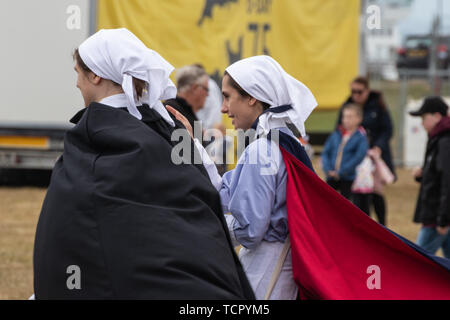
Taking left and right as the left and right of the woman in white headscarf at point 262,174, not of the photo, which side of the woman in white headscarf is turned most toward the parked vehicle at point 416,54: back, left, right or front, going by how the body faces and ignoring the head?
right

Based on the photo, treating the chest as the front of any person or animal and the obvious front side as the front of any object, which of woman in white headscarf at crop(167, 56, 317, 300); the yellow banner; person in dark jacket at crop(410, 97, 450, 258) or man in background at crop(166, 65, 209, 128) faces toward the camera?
the yellow banner

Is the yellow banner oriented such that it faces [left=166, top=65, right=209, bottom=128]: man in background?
yes

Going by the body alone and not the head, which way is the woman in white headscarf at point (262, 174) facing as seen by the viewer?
to the viewer's left

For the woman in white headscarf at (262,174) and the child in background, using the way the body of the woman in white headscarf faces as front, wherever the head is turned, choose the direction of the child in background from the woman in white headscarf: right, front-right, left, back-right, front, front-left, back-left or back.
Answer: right

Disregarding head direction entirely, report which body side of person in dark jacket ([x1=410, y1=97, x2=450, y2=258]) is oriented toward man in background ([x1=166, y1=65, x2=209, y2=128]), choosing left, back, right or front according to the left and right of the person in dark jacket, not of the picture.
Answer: front

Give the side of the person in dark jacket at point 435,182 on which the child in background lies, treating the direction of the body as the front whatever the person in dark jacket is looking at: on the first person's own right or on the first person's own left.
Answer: on the first person's own right

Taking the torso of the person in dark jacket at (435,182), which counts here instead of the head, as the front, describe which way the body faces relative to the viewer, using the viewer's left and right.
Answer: facing to the left of the viewer

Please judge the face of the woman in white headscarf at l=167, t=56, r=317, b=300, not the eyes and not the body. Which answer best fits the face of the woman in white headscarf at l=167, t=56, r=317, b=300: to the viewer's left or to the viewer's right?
to the viewer's left

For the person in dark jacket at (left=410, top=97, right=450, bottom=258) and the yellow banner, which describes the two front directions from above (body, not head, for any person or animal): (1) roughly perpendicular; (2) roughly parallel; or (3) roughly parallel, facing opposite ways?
roughly perpendicular
